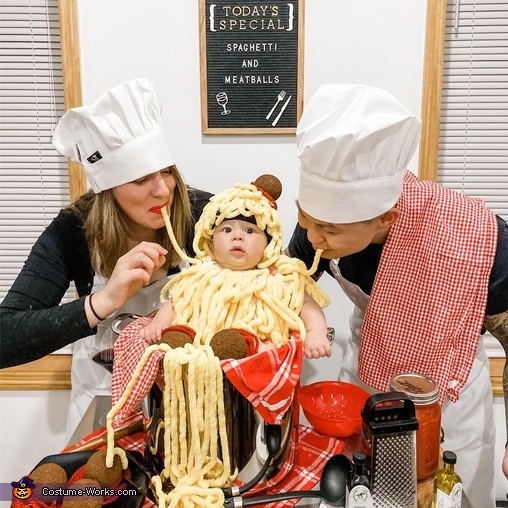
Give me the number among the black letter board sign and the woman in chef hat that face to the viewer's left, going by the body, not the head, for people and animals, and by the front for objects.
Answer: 0

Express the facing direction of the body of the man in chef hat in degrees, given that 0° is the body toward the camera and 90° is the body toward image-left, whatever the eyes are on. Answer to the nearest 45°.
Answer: approximately 45°

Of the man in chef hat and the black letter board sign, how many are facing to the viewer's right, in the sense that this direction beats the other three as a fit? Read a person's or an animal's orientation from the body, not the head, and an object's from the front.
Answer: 0

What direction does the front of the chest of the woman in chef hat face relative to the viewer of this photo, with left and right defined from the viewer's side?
facing the viewer and to the right of the viewer

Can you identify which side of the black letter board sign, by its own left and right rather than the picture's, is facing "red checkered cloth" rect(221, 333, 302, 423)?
front

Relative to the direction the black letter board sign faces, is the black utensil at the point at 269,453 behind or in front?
in front

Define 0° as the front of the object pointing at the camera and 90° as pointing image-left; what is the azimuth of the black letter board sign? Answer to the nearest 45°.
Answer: approximately 0°
